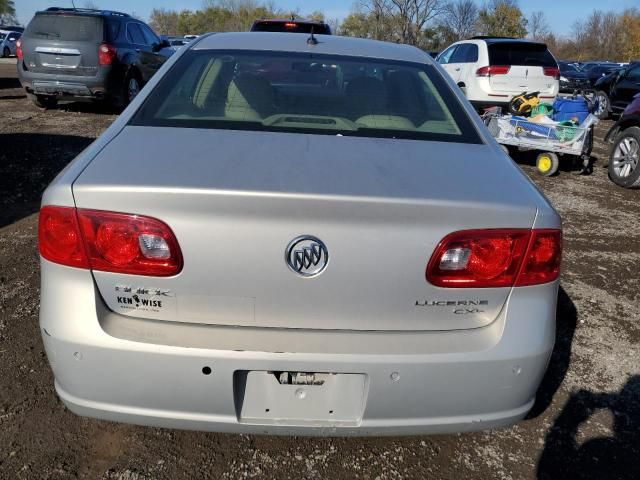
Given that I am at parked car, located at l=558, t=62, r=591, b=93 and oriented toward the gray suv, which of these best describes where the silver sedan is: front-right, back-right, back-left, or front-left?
front-left

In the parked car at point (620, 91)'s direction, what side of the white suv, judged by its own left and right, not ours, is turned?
right

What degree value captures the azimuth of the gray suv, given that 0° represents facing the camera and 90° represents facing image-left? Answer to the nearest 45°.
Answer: approximately 225°

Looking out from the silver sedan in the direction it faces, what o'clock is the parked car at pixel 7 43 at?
The parked car is roughly at 11 o'clock from the silver sedan.

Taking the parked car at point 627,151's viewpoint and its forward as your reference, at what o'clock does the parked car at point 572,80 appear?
the parked car at point 572,80 is roughly at 1 o'clock from the parked car at point 627,151.

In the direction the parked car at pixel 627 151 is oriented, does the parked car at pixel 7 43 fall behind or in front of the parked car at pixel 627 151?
in front

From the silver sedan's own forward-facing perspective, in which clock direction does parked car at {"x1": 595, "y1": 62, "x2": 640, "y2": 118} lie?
The parked car is roughly at 1 o'clock from the silver sedan.

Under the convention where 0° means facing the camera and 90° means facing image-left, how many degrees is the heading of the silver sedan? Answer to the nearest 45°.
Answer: approximately 180°

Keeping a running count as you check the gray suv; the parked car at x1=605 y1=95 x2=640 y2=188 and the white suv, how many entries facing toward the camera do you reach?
0

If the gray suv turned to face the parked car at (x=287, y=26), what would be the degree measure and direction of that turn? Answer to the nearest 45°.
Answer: approximately 45° to its right

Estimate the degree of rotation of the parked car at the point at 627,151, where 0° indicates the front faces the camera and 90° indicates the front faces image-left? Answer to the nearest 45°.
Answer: approximately 135°

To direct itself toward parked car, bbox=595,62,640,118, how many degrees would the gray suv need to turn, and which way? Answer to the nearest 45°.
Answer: approximately 45° to its right

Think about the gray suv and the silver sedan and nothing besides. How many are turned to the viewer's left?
0

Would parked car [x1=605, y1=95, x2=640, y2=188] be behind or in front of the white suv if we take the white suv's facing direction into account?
behind

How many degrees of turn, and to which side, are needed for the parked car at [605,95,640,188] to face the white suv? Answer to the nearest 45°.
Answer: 0° — it already faces it

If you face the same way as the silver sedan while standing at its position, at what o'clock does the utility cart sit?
The utility cart is roughly at 1 o'clock from the silver sedan.
